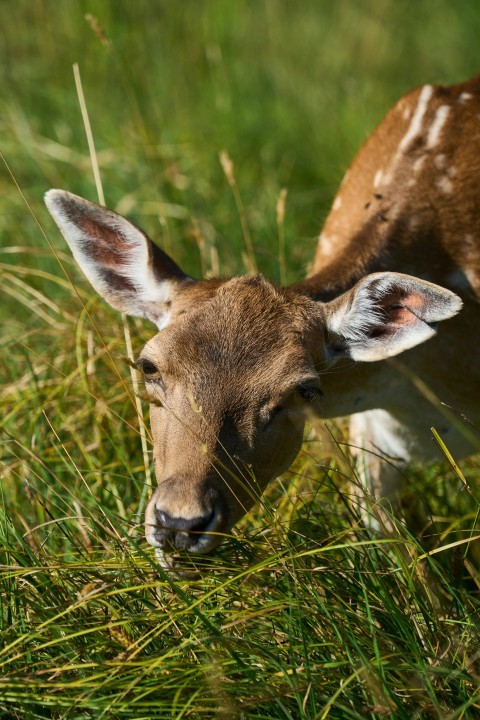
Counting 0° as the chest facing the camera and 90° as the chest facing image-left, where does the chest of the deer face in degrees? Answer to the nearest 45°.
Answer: approximately 45°
